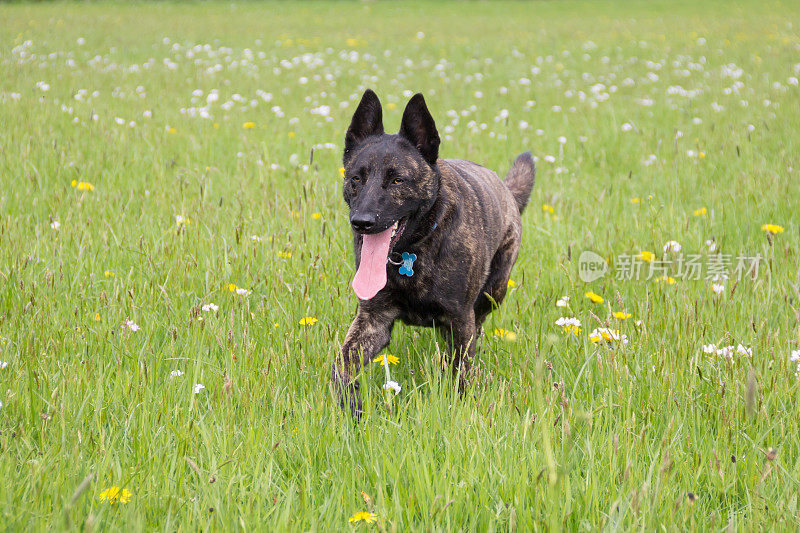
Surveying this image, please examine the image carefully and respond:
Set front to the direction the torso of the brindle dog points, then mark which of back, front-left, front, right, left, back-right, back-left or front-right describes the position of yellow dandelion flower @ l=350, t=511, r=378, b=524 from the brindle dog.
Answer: front-left

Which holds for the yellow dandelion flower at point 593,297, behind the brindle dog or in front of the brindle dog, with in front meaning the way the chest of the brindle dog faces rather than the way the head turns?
behind

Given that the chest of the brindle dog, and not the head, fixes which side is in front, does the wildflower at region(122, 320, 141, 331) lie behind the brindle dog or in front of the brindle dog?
in front

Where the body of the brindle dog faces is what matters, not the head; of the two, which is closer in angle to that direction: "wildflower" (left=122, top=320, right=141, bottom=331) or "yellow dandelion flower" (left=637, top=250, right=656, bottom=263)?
the wildflower

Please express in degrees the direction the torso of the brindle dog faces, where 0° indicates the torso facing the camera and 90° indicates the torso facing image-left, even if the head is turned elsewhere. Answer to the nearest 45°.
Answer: approximately 45°

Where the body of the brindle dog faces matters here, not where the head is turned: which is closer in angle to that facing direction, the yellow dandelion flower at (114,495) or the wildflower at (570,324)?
the yellow dandelion flower

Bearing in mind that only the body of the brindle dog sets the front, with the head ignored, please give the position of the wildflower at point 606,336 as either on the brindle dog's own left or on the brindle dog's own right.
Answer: on the brindle dog's own left
